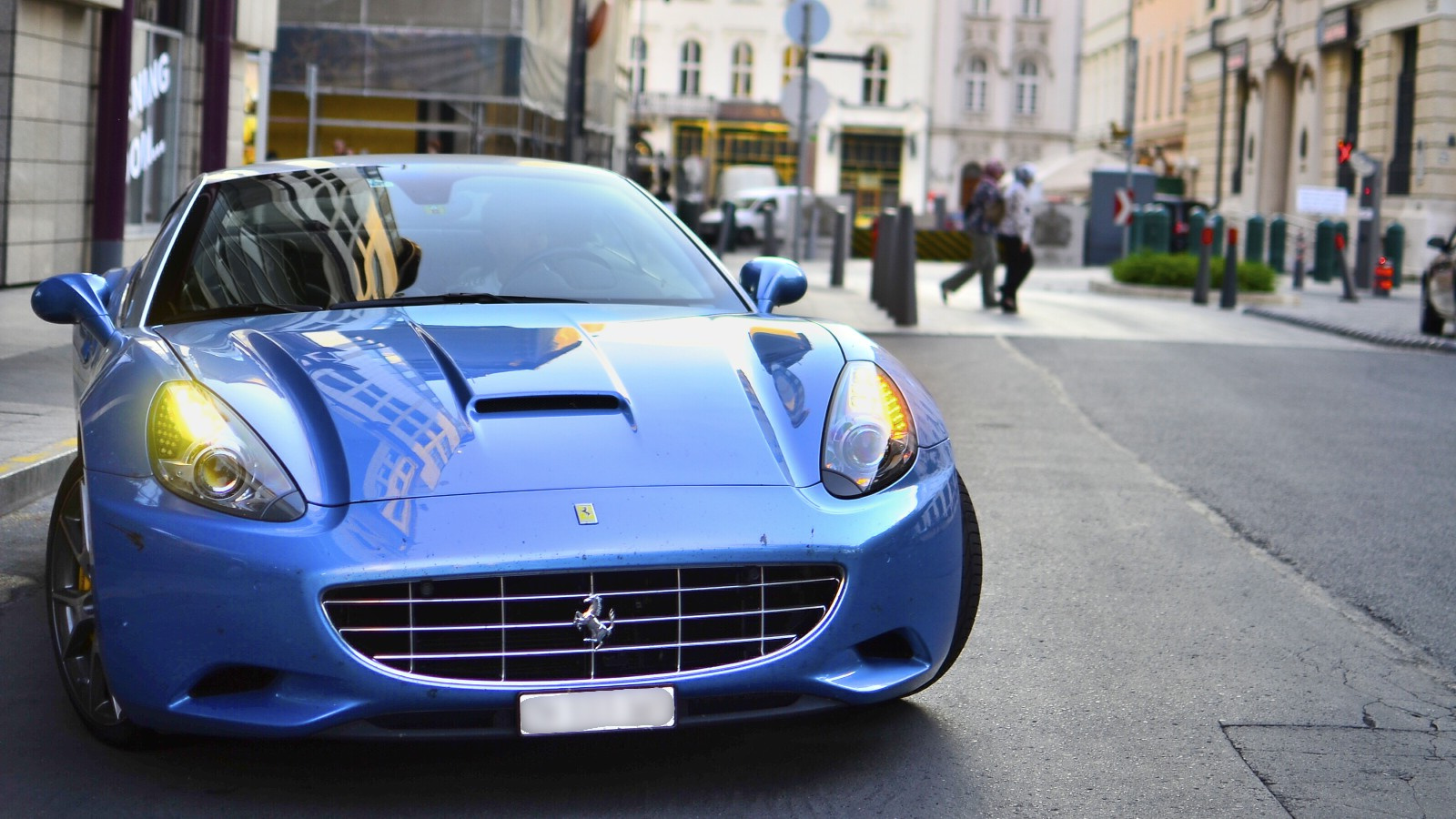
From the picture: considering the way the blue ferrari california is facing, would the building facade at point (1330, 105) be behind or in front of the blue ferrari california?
behind

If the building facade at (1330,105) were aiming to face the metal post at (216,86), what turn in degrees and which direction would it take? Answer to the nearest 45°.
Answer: approximately 45° to its left

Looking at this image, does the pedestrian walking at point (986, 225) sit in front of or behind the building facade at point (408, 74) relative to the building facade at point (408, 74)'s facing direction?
in front

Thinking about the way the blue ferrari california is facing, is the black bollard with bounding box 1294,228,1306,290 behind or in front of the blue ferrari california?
behind

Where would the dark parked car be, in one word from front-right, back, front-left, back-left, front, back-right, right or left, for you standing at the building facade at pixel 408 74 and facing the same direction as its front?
front-left

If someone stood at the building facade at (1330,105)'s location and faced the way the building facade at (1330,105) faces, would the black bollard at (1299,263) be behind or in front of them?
in front
